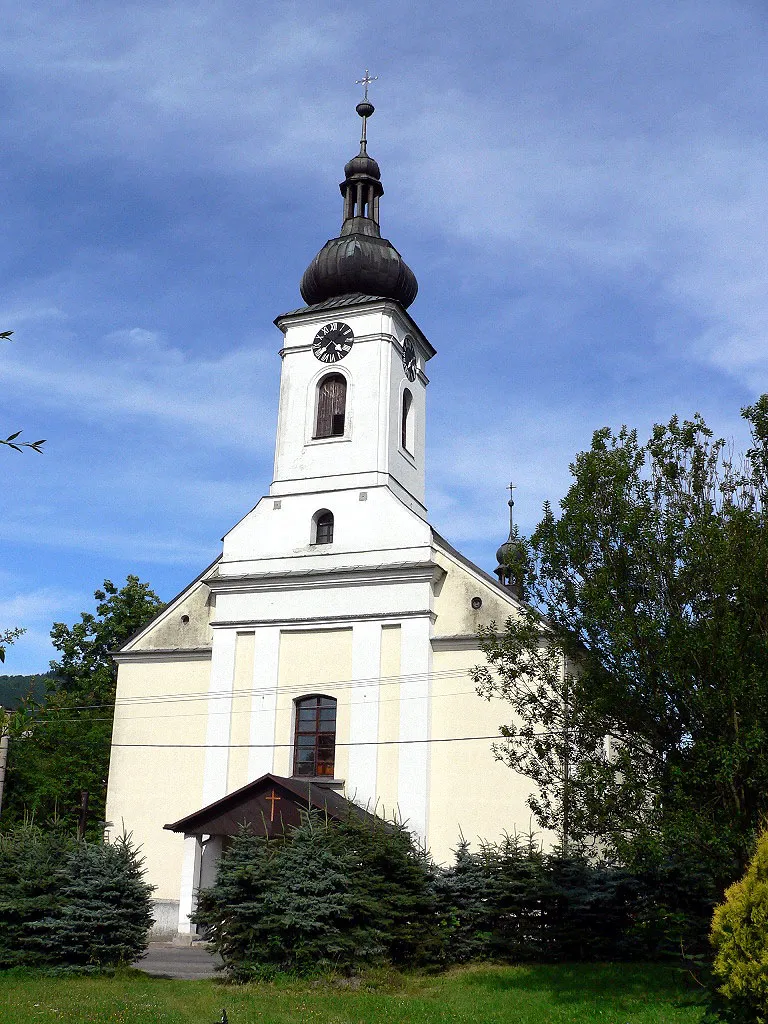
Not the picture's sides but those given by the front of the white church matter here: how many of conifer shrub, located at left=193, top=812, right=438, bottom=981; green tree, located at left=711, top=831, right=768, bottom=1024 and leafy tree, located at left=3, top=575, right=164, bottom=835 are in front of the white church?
2

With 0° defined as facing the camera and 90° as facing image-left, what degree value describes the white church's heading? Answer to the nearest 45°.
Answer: approximately 0°

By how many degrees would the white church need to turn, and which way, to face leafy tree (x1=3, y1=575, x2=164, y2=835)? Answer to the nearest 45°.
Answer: approximately 135° to its right

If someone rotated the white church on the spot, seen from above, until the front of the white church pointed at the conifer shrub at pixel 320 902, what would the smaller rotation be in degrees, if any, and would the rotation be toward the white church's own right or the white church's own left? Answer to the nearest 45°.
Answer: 0° — it already faces it

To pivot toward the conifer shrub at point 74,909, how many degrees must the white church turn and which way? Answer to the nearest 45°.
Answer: approximately 45° to its right

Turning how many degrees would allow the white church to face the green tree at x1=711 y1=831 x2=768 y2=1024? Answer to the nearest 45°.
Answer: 0° — it already faces it
